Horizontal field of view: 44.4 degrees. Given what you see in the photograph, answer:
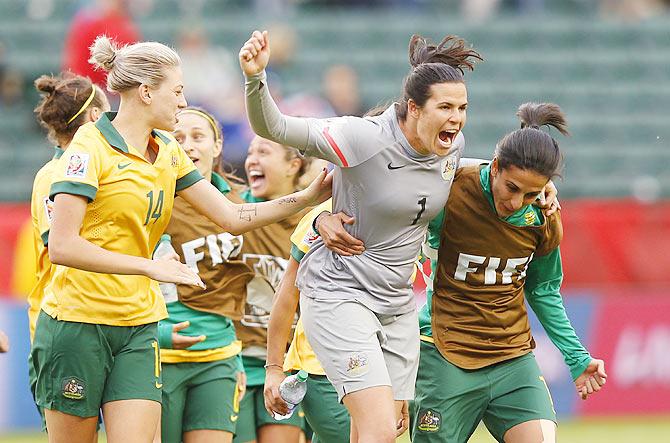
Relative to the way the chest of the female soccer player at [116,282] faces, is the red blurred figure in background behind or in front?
behind

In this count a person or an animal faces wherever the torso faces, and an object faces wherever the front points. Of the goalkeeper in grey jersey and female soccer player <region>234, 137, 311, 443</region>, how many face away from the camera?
0

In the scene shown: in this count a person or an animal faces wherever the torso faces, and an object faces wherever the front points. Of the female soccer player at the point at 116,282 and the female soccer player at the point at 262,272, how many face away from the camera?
0

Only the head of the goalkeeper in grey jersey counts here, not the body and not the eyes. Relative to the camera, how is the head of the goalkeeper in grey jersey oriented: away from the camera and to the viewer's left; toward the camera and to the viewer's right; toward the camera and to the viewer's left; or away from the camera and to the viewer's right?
toward the camera and to the viewer's right

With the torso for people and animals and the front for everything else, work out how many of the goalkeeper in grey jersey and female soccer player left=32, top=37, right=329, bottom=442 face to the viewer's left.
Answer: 0

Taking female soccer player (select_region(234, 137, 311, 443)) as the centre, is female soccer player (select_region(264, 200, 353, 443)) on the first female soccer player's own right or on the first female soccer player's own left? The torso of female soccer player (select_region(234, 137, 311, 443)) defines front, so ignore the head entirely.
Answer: on the first female soccer player's own left

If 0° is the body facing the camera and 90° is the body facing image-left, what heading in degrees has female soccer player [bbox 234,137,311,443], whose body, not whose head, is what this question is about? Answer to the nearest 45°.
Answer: approximately 45°

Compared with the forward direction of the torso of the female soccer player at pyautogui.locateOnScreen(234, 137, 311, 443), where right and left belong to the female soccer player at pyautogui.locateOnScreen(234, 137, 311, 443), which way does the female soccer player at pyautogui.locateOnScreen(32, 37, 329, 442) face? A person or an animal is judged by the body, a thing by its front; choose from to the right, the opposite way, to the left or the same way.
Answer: to the left

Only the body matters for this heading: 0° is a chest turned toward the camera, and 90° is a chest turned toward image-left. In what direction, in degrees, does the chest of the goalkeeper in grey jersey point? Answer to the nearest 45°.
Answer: approximately 315°

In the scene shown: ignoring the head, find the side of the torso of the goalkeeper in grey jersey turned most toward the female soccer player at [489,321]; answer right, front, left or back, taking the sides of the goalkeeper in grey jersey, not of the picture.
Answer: left

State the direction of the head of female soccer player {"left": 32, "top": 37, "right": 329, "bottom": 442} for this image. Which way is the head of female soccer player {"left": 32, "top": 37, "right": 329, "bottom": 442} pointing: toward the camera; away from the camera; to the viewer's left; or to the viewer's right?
to the viewer's right
